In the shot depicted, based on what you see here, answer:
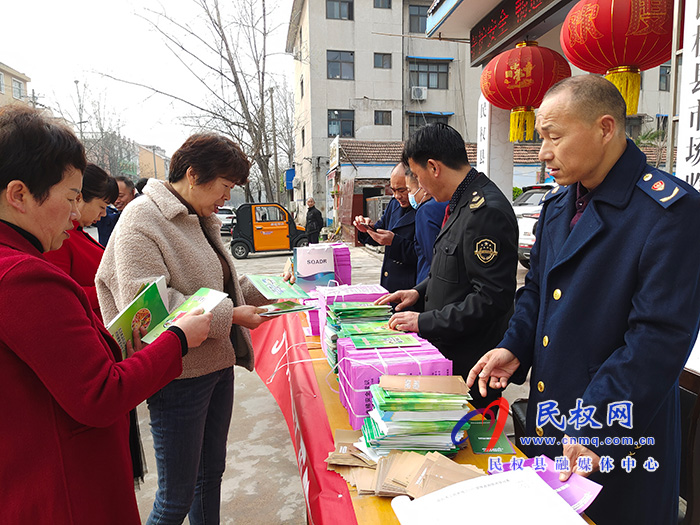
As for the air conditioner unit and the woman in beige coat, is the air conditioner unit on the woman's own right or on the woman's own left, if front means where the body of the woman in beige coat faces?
on the woman's own left

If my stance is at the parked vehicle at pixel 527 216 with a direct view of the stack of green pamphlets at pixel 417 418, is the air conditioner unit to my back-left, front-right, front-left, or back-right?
back-right

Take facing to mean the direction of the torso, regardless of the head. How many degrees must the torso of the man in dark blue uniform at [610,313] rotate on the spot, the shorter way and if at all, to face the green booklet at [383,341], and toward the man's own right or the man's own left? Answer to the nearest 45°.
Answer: approximately 45° to the man's own right

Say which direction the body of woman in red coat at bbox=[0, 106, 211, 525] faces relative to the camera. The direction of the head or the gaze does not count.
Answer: to the viewer's right

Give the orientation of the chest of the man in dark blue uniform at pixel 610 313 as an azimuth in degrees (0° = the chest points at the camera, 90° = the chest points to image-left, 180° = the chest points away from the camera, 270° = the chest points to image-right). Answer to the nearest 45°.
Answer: approximately 45°

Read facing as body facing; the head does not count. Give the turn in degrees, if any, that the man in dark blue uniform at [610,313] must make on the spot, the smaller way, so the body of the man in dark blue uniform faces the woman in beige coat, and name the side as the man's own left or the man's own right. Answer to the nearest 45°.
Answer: approximately 45° to the man's own right

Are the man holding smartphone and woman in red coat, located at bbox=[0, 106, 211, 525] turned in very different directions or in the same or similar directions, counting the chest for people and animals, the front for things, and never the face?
very different directions

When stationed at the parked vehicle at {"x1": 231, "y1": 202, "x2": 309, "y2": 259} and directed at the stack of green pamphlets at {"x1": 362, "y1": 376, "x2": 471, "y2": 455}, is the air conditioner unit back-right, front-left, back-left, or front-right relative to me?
back-left

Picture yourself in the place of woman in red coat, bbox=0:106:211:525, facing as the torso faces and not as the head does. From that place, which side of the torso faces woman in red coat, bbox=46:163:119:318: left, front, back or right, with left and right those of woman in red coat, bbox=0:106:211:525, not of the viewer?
left

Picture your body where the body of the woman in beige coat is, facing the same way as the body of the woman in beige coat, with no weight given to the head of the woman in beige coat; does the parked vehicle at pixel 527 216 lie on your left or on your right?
on your left

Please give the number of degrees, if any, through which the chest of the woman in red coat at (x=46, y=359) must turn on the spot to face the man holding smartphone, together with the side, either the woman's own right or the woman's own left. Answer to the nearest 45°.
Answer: approximately 45° to the woman's own left
